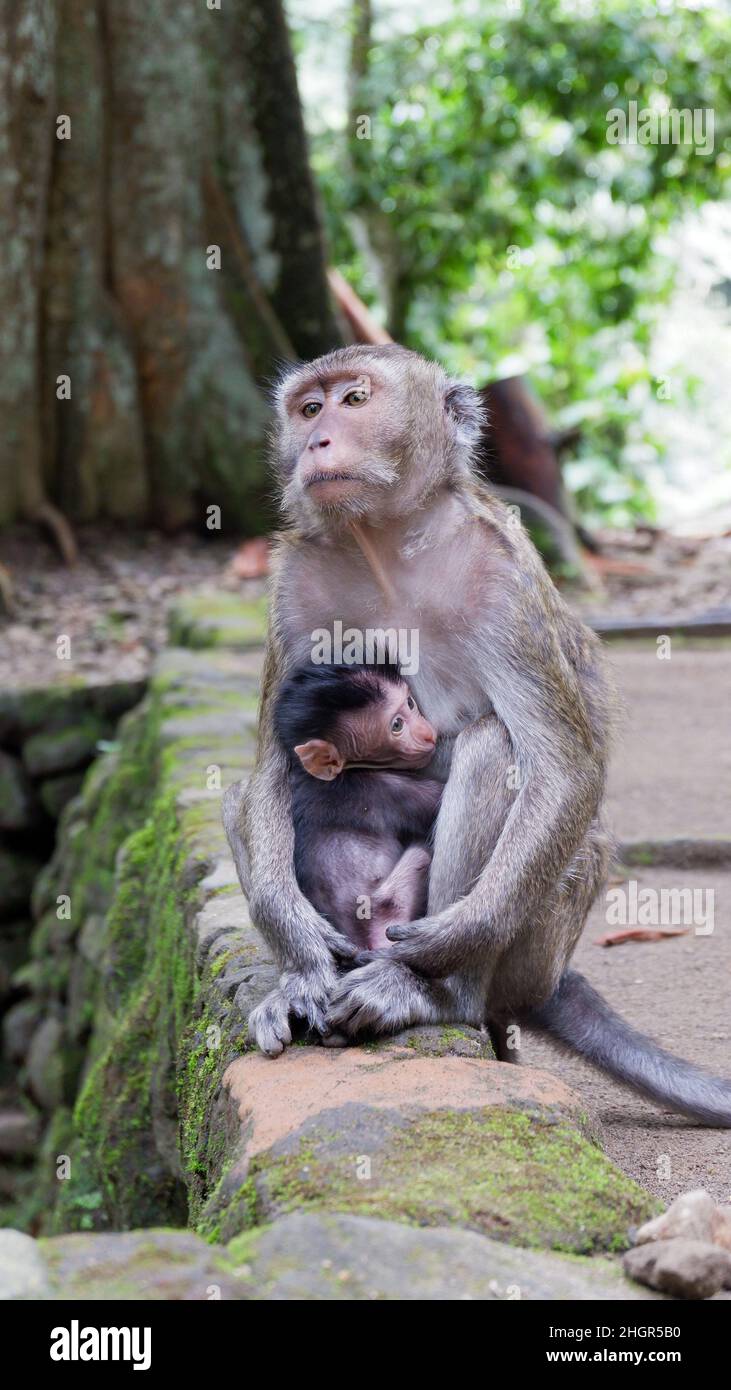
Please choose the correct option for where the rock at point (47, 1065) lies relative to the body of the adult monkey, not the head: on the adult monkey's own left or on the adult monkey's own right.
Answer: on the adult monkey's own right

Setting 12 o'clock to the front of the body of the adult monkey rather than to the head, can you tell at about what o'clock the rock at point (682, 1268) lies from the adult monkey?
The rock is roughly at 10 o'clock from the adult monkey.

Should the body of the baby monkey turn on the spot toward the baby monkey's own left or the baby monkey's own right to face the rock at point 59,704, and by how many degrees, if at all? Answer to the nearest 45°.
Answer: approximately 90° to the baby monkey's own left

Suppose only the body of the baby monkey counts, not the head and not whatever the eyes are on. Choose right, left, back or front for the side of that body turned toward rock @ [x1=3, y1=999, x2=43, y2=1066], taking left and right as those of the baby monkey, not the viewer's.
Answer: left

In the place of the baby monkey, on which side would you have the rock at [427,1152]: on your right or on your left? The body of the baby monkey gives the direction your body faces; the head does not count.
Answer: on your right

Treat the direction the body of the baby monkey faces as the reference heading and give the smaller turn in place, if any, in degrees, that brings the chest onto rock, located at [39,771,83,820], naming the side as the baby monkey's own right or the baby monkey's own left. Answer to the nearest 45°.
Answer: approximately 90° to the baby monkey's own left
